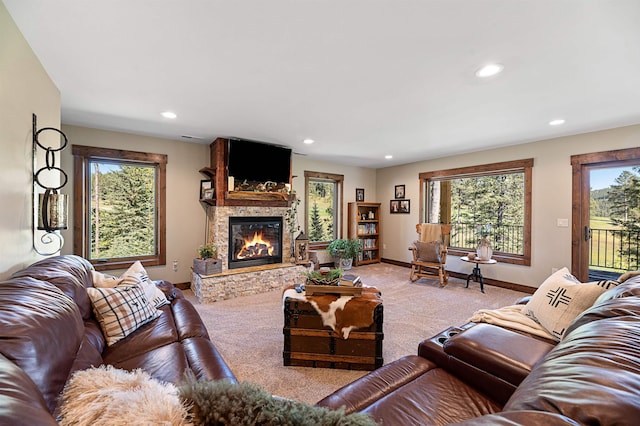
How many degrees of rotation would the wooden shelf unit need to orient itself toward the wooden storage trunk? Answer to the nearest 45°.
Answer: approximately 45° to its right

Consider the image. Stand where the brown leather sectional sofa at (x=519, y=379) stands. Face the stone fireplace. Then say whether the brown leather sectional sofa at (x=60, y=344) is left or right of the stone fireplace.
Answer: left

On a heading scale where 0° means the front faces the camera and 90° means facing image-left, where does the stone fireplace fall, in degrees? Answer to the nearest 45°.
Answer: approximately 315°

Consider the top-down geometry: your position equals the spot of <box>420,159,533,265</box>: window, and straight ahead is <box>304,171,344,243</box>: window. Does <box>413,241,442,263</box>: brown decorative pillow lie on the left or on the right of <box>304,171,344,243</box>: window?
left

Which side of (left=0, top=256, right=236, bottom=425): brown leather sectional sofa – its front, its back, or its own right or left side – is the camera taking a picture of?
right

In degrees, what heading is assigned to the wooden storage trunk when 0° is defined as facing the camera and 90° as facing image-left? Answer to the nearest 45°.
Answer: approximately 0°

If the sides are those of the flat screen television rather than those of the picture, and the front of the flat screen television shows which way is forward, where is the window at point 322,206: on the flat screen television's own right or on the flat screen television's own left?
on the flat screen television's own left

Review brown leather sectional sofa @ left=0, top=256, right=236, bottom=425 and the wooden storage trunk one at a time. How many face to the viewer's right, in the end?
1

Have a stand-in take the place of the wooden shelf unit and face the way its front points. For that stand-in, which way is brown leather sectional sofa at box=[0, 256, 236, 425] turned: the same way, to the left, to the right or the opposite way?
to the left
